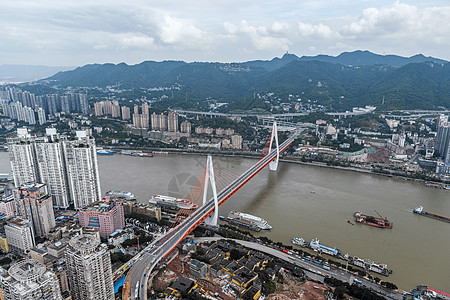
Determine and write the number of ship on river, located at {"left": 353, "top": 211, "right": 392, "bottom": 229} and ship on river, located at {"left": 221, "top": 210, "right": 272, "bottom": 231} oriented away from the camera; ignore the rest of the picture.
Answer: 0

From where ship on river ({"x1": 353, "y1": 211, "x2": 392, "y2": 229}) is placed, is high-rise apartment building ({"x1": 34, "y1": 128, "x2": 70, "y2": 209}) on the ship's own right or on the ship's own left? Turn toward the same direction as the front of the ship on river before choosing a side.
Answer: on the ship's own right

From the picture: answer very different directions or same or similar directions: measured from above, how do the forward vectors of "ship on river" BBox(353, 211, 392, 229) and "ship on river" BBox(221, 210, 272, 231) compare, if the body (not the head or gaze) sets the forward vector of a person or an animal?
same or similar directions

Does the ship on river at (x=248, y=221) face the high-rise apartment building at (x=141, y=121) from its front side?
no

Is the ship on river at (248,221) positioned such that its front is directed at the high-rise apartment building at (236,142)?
no
